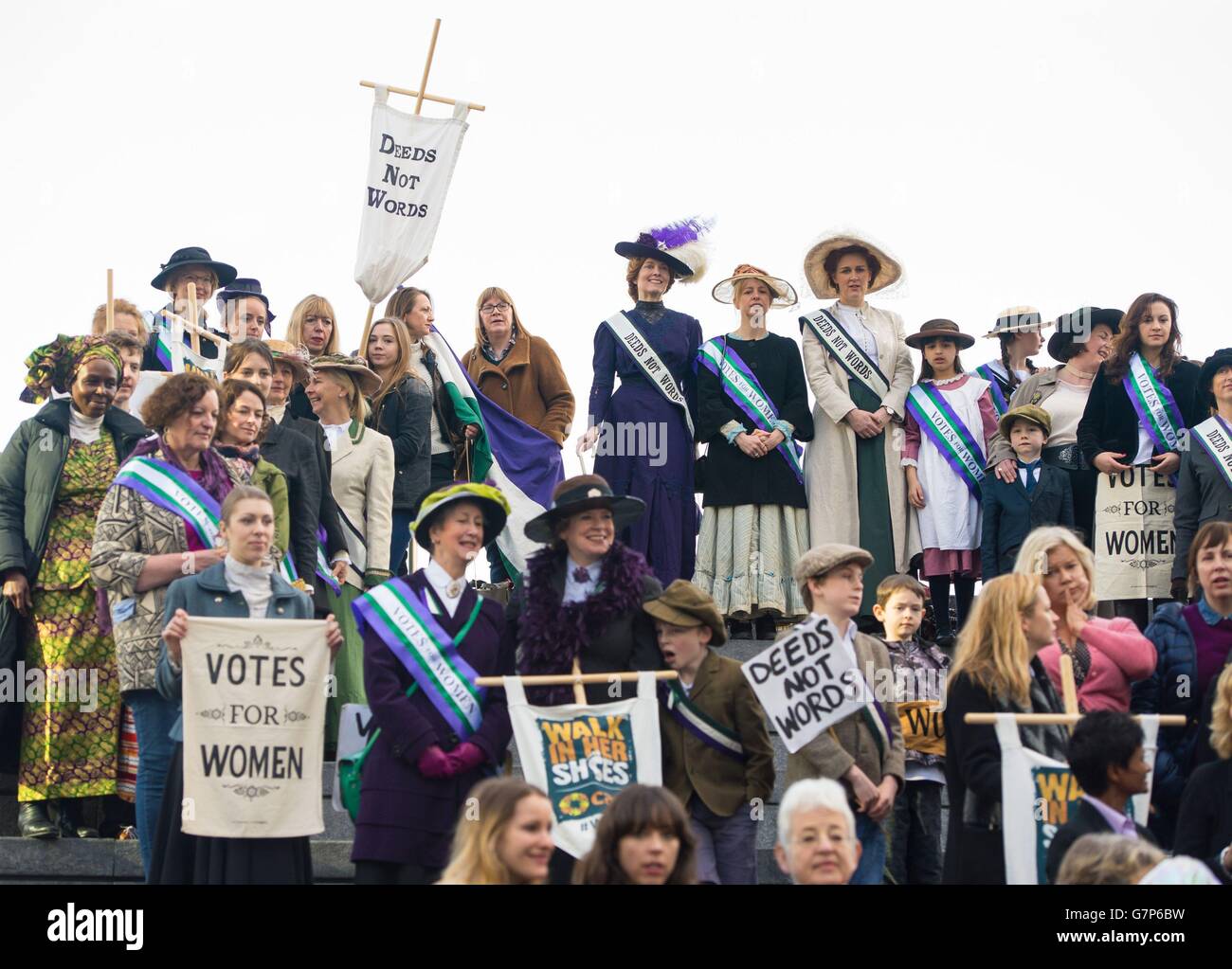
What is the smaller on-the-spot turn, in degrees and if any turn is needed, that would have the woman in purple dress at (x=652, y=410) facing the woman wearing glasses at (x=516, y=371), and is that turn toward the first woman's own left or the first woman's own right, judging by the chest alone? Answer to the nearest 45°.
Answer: approximately 135° to the first woman's own right

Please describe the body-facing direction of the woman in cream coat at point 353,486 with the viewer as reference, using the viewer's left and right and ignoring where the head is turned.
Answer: facing the viewer and to the left of the viewer

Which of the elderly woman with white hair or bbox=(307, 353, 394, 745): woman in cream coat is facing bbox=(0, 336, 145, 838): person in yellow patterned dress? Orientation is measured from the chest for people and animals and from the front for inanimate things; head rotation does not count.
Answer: the woman in cream coat

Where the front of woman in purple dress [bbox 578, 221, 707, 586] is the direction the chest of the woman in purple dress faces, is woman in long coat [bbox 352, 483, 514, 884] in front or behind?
in front

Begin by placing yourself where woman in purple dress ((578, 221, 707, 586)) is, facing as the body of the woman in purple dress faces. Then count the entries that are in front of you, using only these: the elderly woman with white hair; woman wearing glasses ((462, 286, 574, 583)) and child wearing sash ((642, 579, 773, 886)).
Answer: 2

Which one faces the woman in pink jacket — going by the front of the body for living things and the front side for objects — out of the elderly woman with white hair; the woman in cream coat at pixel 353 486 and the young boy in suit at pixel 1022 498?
the young boy in suit

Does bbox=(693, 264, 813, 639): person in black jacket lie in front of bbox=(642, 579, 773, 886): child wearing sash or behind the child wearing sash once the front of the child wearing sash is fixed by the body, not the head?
behind

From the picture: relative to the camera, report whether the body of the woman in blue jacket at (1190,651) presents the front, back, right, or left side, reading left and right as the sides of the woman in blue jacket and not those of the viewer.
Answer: front

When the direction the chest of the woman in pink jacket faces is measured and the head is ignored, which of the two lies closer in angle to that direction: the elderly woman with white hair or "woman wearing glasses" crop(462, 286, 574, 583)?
the elderly woman with white hair
